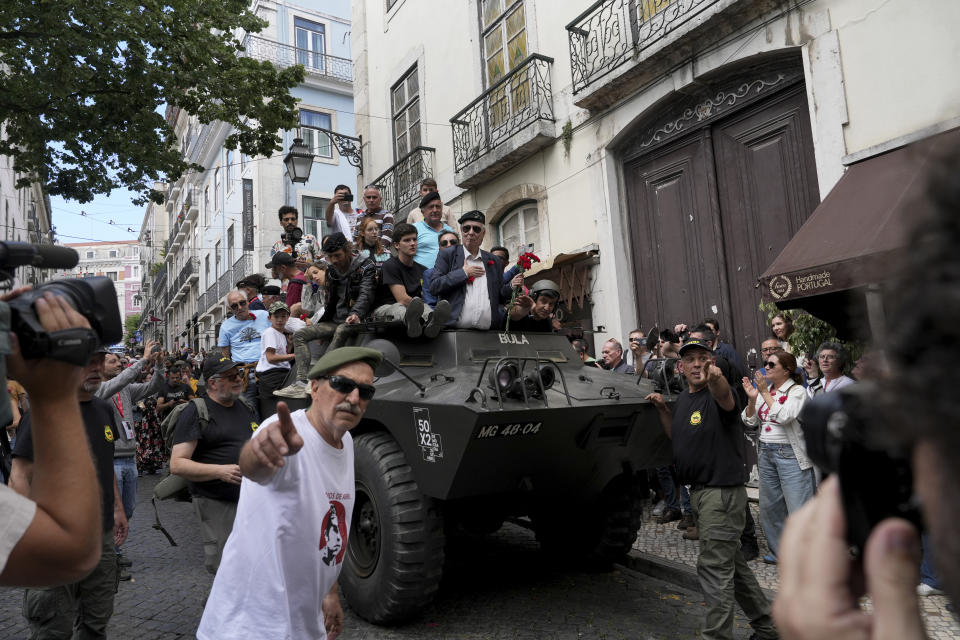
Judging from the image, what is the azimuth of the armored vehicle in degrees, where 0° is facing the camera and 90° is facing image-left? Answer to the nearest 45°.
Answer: approximately 315°

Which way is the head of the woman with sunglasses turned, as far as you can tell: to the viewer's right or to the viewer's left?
to the viewer's left

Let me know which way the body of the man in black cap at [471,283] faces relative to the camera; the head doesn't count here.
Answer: toward the camera

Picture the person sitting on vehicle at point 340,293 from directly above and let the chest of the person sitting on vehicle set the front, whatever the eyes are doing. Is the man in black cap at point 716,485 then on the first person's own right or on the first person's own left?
on the first person's own left

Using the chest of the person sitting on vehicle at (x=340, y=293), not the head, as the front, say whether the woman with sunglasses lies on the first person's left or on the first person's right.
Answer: on the first person's left

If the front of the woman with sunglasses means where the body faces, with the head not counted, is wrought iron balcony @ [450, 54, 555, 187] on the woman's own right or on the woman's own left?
on the woman's own right

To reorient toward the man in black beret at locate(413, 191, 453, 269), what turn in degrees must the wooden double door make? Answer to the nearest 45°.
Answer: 0° — it already faces them

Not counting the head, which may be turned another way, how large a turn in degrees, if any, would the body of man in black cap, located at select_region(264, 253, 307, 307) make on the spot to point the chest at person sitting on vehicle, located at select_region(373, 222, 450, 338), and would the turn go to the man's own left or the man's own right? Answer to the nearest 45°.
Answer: approximately 90° to the man's own left

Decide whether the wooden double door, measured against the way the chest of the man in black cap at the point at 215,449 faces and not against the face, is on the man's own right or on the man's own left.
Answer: on the man's own left

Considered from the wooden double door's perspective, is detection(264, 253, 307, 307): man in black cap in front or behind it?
in front

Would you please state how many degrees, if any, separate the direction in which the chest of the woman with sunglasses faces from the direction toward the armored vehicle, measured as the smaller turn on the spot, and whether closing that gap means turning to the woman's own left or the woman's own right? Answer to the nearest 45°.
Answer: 0° — they already face it
